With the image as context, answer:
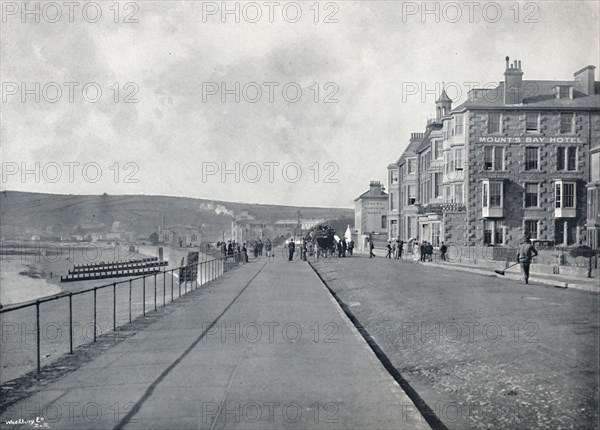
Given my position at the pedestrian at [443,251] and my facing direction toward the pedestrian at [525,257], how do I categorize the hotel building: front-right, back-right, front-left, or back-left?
back-left

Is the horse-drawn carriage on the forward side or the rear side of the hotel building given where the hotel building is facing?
on the forward side

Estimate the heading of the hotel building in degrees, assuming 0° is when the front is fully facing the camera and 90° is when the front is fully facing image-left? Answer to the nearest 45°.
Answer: approximately 90°

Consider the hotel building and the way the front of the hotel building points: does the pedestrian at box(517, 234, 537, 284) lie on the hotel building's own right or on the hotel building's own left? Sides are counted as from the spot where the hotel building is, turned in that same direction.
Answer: on the hotel building's own left
